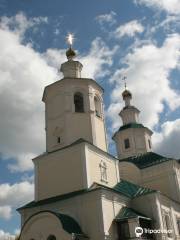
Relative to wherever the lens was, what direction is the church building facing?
facing the viewer and to the left of the viewer
